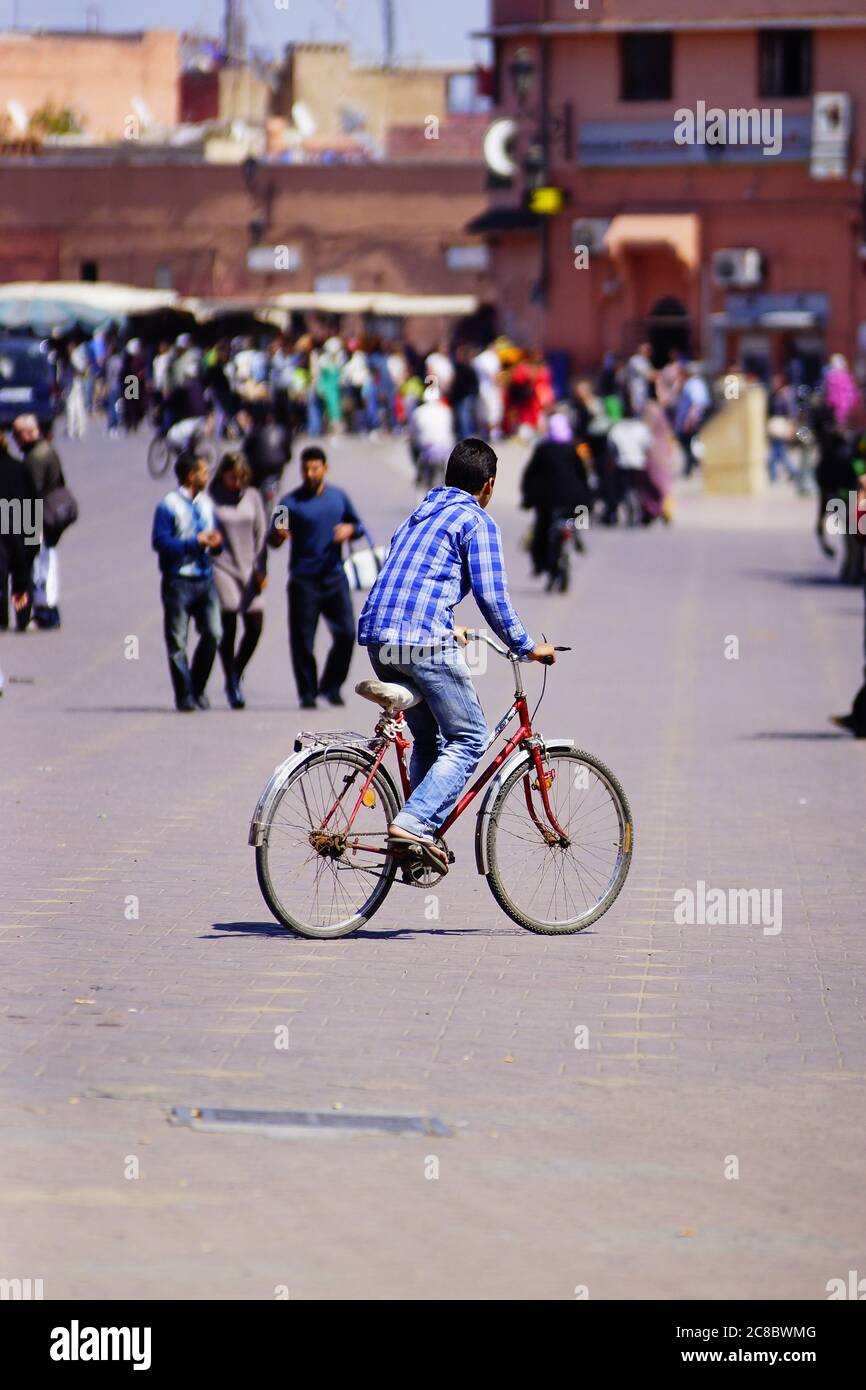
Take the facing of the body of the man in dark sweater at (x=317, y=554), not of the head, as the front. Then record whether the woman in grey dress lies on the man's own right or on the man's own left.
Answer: on the man's own right

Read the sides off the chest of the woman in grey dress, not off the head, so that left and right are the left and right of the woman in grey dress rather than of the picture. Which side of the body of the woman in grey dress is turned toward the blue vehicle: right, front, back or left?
back

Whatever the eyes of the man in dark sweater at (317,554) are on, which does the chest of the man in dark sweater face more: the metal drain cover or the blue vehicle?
the metal drain cover

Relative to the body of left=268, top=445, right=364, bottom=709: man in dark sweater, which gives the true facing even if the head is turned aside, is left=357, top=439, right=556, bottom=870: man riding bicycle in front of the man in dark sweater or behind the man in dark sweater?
in front

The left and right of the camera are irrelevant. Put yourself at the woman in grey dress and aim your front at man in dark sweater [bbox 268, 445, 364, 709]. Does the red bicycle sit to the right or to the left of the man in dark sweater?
right

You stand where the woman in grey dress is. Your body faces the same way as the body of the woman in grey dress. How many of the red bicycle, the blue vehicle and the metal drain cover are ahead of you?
2

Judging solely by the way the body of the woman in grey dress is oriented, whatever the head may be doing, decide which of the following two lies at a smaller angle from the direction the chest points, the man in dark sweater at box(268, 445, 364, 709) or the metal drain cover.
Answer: the metal drain cover

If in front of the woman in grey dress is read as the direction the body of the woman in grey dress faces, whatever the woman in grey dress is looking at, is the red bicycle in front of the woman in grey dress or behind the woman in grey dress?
in front

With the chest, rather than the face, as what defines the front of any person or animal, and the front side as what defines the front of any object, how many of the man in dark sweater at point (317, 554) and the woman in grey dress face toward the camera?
2

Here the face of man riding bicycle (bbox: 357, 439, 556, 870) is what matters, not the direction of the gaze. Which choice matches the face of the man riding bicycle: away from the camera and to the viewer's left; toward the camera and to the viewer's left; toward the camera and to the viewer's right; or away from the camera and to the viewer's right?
away from the camera and to the viewer's right

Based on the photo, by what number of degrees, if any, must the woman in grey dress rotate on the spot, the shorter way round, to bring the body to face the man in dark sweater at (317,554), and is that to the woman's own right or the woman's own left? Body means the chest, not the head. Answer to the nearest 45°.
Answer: approximately 45° to the woman's own left

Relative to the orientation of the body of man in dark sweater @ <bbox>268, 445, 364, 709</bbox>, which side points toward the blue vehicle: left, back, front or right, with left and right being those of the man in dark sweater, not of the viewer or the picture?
back

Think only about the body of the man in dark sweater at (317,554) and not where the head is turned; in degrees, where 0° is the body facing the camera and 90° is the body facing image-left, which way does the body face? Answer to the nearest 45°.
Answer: approximately 0°

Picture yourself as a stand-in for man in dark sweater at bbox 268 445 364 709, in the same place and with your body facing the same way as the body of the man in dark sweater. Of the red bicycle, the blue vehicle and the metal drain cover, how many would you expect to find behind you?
1
